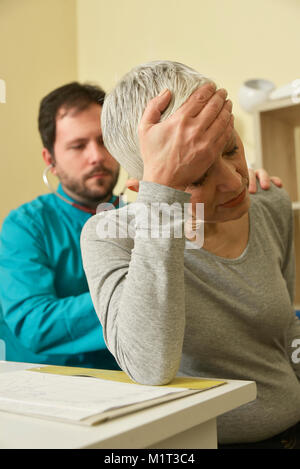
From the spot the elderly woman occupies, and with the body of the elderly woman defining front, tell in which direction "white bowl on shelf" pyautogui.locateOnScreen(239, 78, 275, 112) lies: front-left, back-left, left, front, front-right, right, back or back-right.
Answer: back-left
